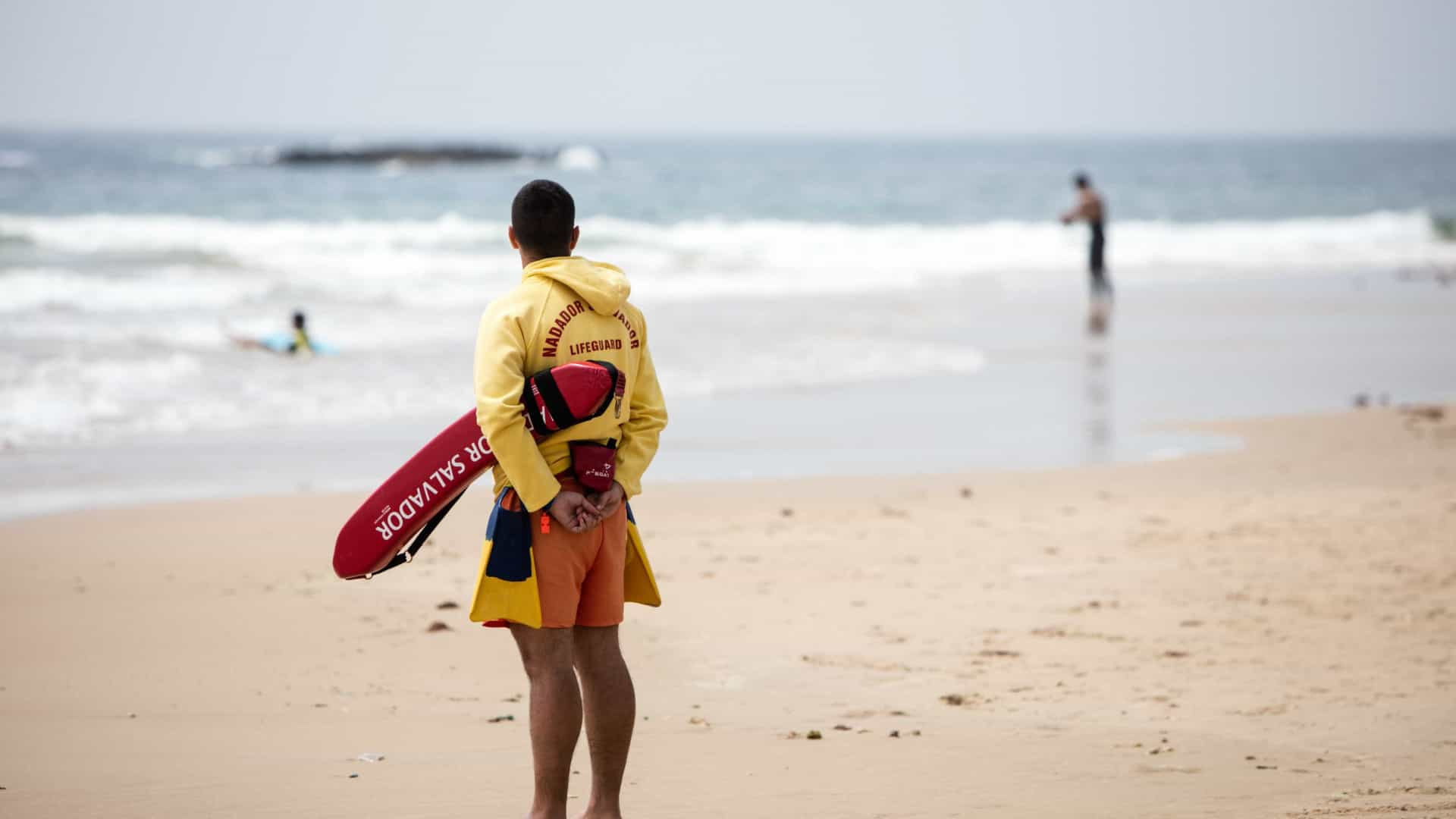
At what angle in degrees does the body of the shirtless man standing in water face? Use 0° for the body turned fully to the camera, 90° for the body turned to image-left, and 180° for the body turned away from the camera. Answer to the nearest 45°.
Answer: approximately 90°
